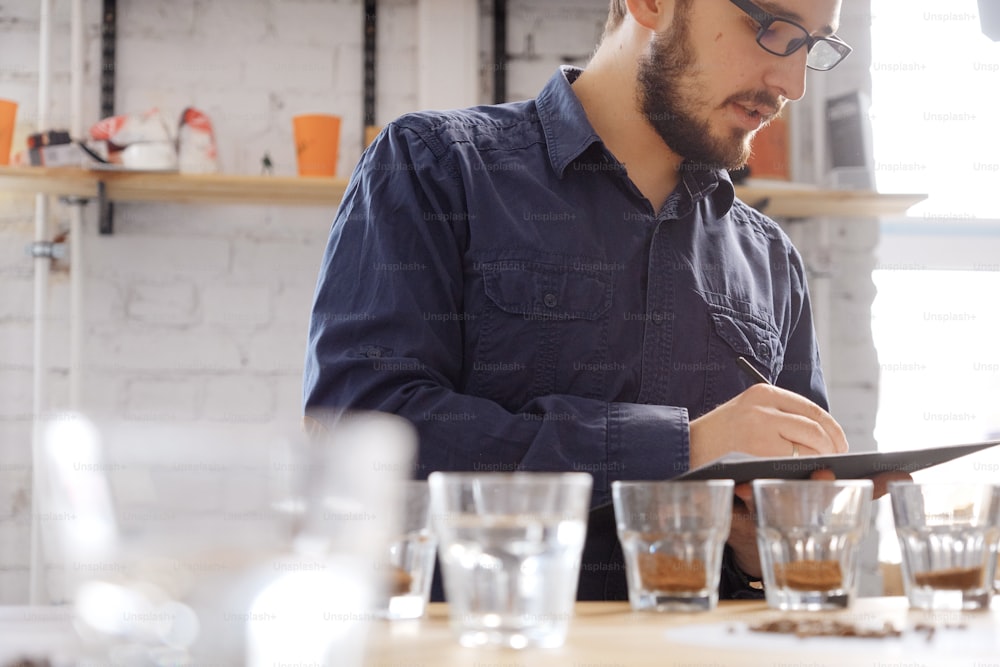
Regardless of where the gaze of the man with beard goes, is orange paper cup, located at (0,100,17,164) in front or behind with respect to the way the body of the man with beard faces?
behind

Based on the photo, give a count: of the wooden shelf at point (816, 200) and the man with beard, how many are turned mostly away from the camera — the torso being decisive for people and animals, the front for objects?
0

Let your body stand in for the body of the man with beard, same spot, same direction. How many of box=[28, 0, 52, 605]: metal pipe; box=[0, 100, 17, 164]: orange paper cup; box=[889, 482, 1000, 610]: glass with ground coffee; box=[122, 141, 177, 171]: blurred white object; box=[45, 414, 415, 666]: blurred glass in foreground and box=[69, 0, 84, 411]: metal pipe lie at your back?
4

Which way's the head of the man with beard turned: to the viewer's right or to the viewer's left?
to the viewer's right

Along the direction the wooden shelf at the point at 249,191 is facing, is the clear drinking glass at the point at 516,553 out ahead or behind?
ahead

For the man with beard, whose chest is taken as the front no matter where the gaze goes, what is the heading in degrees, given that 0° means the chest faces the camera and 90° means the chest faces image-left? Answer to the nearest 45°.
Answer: approximately 315°

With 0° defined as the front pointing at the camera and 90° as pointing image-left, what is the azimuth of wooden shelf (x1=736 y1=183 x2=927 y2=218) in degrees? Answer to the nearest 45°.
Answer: approximately 0°

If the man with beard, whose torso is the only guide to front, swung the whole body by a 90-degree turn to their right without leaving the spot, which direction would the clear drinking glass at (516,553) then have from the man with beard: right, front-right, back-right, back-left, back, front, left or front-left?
front-left

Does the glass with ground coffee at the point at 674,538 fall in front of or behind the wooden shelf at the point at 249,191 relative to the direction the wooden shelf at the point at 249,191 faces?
in front
